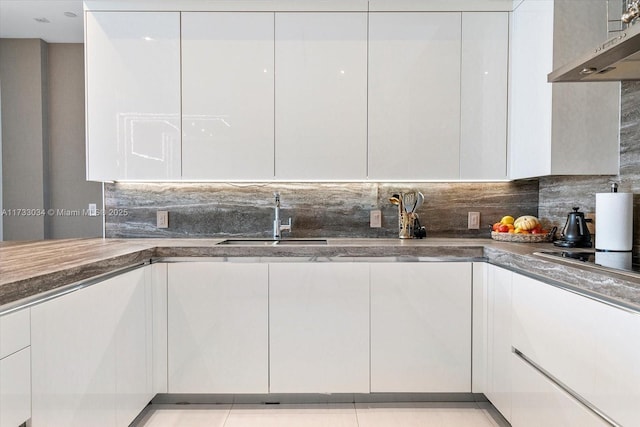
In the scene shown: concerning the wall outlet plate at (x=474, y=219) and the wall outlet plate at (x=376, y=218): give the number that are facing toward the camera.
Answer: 2

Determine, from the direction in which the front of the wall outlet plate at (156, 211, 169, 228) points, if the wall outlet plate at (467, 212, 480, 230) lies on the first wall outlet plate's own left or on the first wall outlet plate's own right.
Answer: on the first wall outlet plate's own left

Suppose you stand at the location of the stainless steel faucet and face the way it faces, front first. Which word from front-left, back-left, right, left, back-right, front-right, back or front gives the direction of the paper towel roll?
front-left

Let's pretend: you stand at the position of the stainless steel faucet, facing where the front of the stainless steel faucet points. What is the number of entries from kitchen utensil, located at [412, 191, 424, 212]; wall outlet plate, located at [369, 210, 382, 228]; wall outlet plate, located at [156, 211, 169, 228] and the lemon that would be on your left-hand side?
3

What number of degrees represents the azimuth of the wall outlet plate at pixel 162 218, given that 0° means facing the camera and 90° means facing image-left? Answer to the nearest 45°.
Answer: approximately 0°

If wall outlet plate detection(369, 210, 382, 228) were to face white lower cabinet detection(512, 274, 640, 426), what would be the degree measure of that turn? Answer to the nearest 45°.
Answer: approximately 45° to its left

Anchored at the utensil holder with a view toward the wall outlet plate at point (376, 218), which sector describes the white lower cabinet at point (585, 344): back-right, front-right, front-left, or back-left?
back-left

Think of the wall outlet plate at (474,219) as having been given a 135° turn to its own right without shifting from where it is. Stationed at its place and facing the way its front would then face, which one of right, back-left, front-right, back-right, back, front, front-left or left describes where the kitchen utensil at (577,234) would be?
back

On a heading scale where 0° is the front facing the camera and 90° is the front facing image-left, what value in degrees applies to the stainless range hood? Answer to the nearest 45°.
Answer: approximately 45°

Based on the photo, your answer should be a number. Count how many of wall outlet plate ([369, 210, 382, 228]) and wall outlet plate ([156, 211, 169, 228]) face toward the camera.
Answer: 2

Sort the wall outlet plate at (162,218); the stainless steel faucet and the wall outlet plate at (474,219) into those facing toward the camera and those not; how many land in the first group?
3

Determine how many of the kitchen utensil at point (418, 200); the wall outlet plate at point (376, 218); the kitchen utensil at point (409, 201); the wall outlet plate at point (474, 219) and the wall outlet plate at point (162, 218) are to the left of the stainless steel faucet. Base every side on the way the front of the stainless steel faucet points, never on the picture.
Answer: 4

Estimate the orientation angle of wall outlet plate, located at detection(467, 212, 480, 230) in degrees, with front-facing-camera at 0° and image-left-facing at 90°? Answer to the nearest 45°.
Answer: approximately 0°
